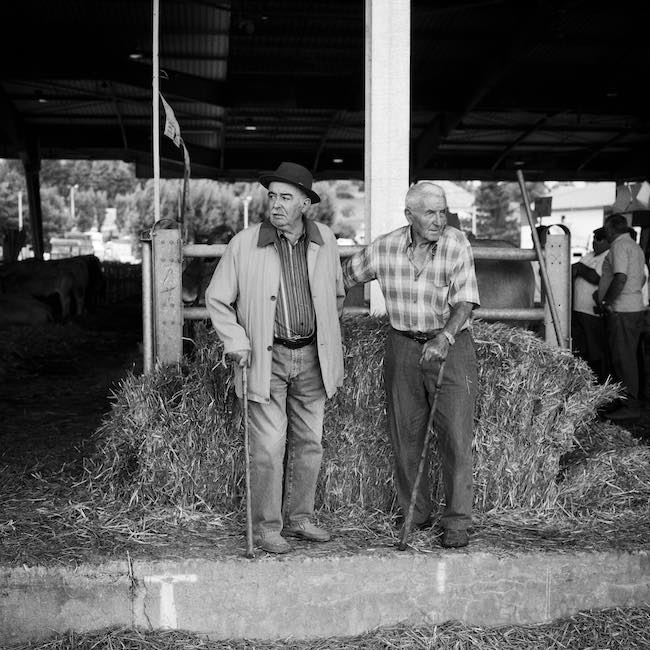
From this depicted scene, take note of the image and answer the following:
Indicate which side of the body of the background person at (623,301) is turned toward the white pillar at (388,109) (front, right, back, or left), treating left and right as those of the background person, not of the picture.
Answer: left

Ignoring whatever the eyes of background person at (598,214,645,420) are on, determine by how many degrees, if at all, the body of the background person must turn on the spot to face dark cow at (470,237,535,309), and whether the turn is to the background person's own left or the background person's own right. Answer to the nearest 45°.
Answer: approximately 45° to the background person's own left

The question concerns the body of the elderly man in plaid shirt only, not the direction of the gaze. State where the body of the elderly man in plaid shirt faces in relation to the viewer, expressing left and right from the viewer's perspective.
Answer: facing the viewer

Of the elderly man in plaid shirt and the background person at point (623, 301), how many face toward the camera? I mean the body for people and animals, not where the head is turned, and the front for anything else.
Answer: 1

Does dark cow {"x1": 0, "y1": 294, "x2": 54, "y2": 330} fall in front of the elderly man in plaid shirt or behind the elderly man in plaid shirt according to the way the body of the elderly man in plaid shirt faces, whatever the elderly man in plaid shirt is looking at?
behind

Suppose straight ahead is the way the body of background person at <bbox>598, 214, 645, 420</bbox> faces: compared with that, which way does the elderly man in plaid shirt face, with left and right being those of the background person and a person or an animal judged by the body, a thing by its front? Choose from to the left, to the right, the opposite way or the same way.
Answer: to the left

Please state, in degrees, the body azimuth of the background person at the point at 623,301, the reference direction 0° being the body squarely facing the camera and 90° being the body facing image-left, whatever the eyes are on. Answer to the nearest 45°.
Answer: approximately 90°

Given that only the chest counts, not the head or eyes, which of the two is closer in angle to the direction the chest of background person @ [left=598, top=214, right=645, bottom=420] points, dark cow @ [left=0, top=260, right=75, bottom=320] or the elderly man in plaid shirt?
the dark cow
